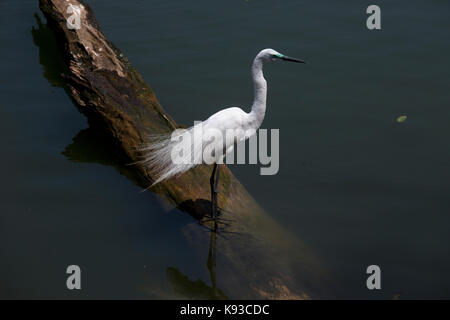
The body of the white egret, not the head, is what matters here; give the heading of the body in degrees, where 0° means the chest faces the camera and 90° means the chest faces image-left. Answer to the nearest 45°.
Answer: approximately 270°

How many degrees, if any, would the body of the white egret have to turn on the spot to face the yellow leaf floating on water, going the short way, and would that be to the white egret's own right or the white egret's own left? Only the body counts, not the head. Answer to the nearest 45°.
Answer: approximately 45° to the white egret's own left
